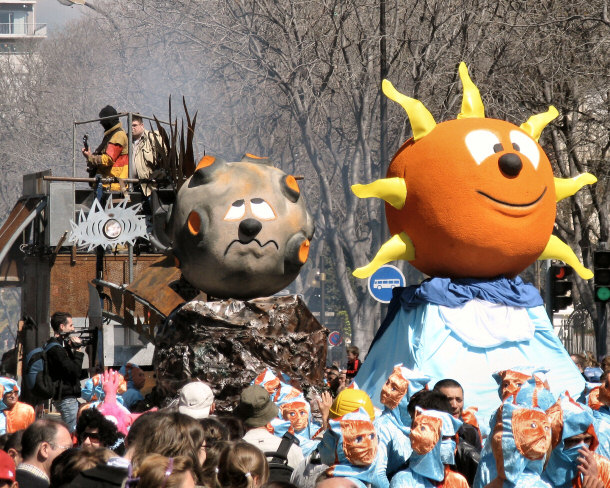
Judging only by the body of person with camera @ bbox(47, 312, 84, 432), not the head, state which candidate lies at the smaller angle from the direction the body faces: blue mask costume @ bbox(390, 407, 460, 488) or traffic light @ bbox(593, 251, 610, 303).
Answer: the traffic light

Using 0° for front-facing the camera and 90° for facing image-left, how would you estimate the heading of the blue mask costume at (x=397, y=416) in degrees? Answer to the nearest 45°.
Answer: approximately 45°

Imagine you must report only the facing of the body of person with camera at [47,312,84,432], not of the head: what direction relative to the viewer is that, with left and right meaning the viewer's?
facing to the right of the viewer

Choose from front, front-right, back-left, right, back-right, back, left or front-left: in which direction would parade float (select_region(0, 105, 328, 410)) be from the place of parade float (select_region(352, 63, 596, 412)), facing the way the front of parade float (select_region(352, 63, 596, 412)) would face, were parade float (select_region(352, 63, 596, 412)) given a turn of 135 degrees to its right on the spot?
front

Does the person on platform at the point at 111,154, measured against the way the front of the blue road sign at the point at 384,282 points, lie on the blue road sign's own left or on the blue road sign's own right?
on the blue road sign's own right

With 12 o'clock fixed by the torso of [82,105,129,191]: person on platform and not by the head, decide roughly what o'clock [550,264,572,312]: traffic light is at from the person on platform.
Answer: The traffic light is roughly at 7 o'clock from the person on platform.

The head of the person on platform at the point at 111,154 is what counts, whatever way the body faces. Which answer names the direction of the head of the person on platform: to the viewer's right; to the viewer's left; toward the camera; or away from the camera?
to the viewer's left

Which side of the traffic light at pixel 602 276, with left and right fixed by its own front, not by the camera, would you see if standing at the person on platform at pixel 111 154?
right
